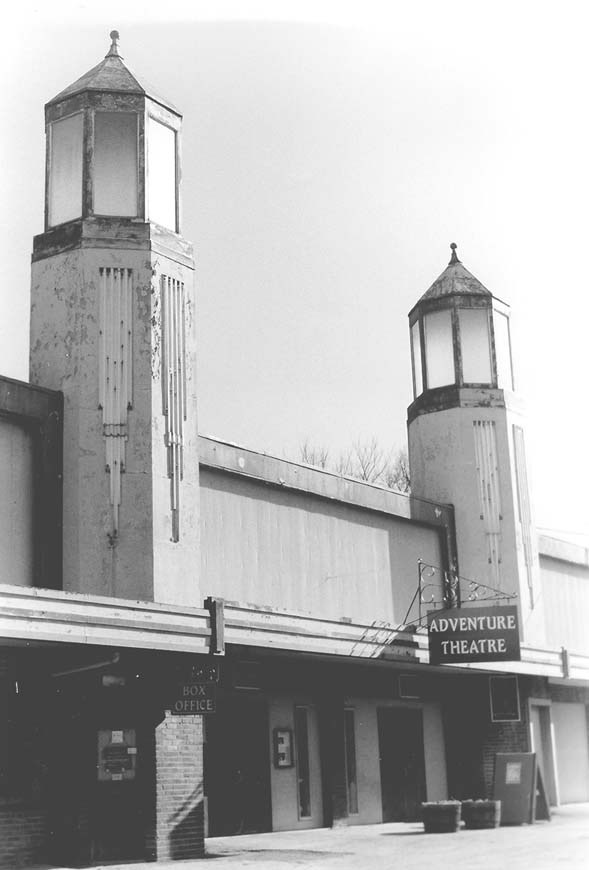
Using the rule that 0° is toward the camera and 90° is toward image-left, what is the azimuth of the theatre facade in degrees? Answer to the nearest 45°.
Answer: approximately 315°
